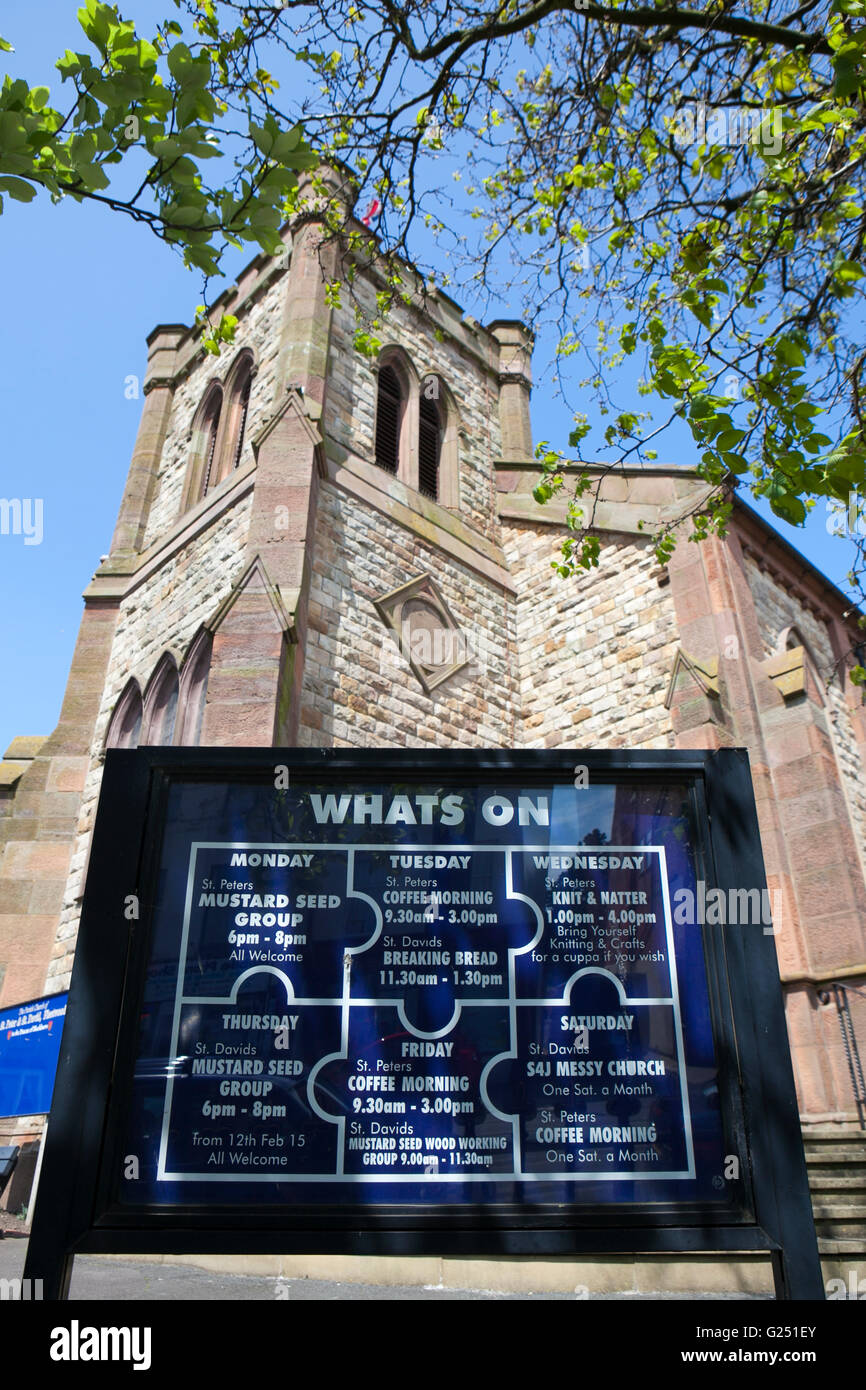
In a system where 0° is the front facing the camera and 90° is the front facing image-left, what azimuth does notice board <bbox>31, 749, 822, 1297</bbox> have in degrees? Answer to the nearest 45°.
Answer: approximately 0°

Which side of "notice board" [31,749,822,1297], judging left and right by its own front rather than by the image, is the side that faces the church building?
back

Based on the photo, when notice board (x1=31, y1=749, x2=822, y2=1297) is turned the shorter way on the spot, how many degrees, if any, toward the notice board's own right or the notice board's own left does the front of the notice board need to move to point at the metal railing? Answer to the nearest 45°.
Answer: approximately 135° to the notice board's own left

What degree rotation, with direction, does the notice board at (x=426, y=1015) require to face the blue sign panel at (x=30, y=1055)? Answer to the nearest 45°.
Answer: approximately 135° to its right
